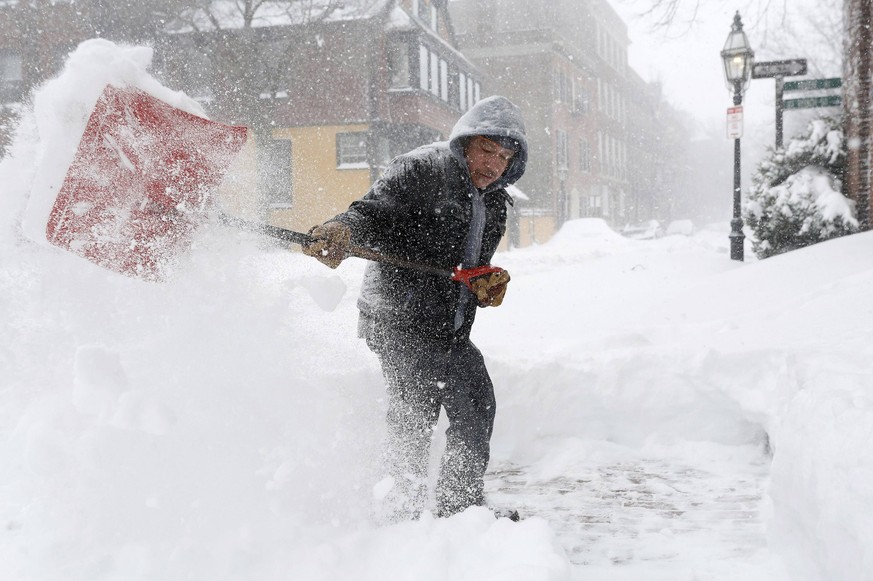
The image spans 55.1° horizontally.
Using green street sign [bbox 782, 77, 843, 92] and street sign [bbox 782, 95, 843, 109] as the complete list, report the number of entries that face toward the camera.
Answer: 2

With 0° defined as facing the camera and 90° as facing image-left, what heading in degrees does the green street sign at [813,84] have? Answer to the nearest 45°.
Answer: approximately 0°

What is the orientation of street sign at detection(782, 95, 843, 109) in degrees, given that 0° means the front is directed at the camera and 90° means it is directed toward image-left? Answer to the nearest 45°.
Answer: approximately 0°

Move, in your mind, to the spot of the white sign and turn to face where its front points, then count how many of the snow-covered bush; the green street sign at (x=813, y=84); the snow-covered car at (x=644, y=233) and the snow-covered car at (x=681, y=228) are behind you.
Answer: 2

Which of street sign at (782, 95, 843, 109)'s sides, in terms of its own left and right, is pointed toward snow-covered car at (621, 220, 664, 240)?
back

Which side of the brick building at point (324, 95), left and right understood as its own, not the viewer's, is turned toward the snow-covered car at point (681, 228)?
left
